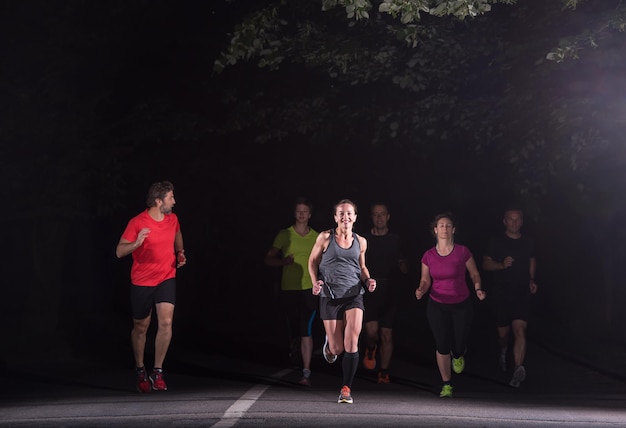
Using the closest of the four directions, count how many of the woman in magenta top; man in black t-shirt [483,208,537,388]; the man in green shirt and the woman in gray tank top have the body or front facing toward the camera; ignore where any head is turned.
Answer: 4

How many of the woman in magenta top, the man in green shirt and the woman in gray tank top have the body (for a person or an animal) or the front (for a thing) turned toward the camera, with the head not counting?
3

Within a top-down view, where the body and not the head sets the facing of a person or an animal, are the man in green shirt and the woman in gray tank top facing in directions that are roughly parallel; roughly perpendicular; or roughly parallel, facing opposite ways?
roughly parallel

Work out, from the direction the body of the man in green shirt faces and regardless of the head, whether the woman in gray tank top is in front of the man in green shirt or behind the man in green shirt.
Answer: in front

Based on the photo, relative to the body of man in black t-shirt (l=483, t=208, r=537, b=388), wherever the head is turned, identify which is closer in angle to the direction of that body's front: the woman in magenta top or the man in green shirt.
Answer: the woman in magenta top

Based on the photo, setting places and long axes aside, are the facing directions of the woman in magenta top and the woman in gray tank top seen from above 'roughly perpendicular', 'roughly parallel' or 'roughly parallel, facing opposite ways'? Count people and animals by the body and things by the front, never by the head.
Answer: roughly parallel

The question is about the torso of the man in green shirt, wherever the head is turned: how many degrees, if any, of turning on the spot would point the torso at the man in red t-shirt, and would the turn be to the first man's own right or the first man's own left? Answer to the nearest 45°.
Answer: approximately 45° to the first man's own right

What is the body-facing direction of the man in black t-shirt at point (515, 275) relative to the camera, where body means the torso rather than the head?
toward the camera

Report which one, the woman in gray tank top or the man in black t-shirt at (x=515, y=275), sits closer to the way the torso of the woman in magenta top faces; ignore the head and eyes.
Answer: the woman in gray tank top

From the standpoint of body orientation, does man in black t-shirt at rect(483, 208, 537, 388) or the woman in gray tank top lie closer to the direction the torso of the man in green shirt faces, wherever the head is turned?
the woman in gray tank top

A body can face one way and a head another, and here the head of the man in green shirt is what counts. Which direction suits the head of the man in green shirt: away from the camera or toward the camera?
toward the camera

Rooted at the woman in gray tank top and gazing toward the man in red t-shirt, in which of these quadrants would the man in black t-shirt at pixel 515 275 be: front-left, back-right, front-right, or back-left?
back-right

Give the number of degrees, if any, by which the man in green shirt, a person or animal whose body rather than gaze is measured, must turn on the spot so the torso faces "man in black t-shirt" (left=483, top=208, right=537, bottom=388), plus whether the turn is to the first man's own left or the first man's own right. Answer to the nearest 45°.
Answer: approximately 90° to the first man's own left

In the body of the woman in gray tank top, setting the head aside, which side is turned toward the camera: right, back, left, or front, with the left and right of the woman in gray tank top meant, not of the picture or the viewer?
front

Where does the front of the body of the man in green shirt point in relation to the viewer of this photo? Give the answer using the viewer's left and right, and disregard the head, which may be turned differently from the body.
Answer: facing the viewer
